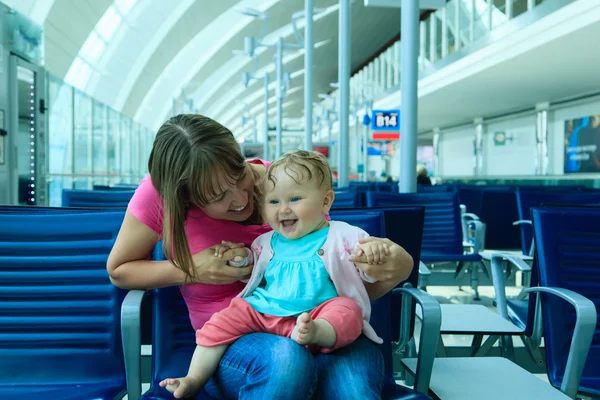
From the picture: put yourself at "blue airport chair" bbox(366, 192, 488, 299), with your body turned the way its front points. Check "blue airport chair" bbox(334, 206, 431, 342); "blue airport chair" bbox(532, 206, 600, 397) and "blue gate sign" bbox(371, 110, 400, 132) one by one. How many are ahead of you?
2

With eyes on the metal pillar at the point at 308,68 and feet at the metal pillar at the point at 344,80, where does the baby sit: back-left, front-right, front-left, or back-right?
back-left

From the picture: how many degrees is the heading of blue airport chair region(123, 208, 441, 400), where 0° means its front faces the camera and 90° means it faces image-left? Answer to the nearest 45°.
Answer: approximately 0°

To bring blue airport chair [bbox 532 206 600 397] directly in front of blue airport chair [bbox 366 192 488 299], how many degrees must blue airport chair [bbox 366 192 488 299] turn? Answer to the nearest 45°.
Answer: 0° — it already faces it

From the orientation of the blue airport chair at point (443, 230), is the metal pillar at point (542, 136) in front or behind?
behind

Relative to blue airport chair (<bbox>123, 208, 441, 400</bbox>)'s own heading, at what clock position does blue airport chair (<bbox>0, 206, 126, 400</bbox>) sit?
blue airport chair (<bbox>0, 206, 126, 400</bbox>) is roughly at 3 o'clock from blue airport chair (<bbox>123, 208, 441, 400</bbox>).

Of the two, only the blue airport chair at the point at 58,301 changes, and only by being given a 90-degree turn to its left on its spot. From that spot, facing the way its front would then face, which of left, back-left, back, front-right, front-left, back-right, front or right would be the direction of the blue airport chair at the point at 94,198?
left

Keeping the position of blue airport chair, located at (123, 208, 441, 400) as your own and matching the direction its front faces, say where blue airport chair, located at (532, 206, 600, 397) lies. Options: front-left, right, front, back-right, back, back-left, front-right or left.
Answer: left

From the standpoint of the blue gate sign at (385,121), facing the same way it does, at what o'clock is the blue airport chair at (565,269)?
The blue airport chair is roughly at 12 o'clock from the blue gate sign.

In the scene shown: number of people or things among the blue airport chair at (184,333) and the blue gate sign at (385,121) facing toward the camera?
2

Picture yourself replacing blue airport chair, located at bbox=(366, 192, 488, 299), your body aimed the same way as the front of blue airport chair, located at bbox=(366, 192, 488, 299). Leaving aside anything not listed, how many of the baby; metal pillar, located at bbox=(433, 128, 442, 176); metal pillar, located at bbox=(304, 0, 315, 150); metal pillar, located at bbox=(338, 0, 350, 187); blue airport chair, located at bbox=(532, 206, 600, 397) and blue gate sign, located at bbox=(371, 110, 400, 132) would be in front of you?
2

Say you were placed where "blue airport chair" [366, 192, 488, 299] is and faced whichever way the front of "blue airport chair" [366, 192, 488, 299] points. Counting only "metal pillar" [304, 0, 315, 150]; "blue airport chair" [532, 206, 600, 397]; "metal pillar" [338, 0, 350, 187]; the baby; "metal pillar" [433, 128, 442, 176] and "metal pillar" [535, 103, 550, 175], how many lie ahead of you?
2

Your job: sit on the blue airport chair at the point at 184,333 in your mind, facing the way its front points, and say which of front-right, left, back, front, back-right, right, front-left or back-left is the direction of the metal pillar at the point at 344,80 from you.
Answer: back

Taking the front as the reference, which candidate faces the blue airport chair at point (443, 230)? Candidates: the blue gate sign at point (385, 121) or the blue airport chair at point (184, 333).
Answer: the blue gate sign
